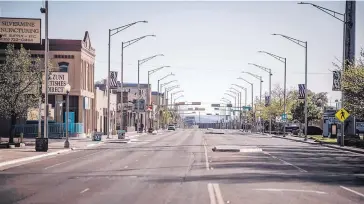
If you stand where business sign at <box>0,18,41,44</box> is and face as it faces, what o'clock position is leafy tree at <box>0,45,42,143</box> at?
The leafy tree is roughly at 6 o'clock from the business sign.

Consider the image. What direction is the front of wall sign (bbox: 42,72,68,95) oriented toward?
toward the camera

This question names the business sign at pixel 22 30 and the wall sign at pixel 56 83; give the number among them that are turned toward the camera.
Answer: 2

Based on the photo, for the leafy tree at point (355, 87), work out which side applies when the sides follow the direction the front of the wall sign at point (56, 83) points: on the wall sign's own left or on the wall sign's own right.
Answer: on the wall sign's own left

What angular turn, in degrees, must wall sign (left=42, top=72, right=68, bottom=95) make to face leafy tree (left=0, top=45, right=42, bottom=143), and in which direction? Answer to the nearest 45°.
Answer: approximately 45° to its right

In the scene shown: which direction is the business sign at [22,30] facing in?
toward the camera

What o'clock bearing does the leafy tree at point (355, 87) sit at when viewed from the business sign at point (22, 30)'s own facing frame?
The leafy tree is roughly at 10 o'clock from the business sign.
